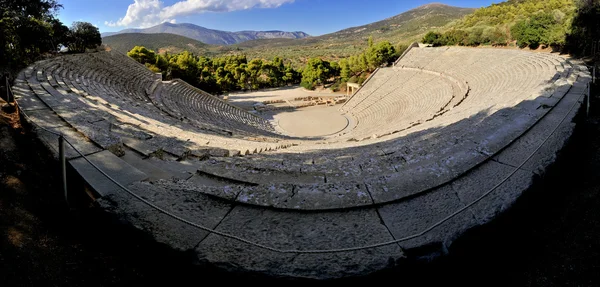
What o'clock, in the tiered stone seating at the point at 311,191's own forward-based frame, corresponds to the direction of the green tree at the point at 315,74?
The green tree is roughly at 12 o'clock from the tiered stone seating.

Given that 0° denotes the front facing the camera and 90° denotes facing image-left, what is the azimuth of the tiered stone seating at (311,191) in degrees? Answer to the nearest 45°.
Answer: approximately 180°

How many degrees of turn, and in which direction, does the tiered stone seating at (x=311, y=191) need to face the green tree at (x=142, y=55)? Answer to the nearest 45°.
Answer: approximately 45° to its left
